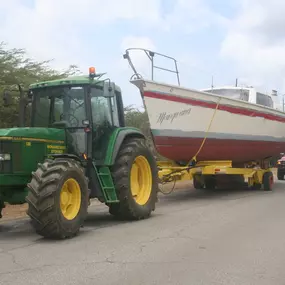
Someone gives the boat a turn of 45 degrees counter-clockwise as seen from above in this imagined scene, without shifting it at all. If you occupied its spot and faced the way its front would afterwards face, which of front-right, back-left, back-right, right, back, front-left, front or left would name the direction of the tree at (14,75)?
right

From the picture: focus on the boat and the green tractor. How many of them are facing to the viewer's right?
0

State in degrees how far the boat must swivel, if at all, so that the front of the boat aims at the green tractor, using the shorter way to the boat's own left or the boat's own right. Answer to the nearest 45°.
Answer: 0° — it already faces it

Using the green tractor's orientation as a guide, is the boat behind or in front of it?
behind

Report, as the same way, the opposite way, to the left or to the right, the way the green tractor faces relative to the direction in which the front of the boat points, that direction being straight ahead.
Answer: the same way

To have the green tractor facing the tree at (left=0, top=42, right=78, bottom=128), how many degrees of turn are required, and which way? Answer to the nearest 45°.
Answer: approximately 135° to its right

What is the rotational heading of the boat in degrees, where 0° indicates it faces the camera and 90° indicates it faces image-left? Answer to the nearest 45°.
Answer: approximately 45°

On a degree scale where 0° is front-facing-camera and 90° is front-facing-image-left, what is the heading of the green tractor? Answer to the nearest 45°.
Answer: approximately 45°

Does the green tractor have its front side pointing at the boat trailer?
no

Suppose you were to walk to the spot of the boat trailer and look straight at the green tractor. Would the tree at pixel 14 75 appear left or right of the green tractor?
right
